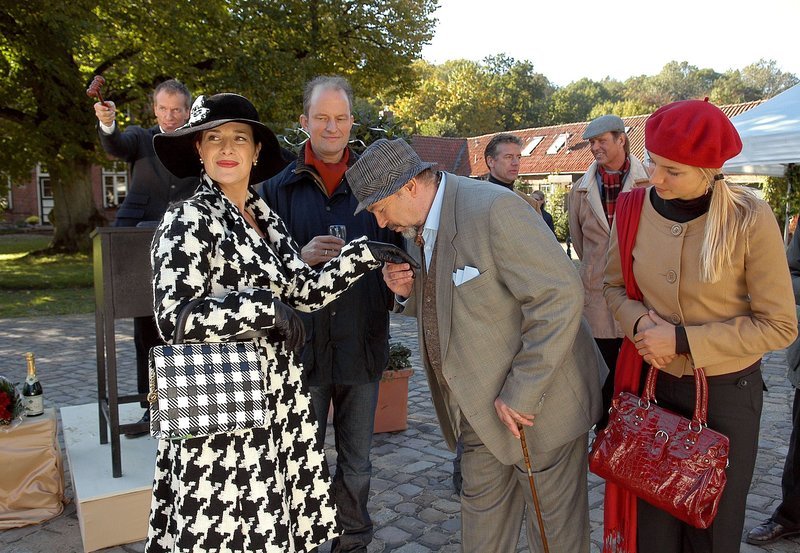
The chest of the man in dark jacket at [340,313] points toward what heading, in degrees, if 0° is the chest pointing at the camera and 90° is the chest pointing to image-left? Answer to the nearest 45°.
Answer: approximately 0°

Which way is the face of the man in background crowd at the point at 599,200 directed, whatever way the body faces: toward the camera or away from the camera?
toward the camera

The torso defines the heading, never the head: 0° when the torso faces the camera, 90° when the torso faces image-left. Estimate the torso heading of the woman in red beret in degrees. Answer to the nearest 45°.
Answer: approximately 45°

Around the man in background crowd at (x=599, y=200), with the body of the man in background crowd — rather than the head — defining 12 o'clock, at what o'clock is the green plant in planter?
The green plant in planter is roughly at 3 o'clock from the man in background crowd.

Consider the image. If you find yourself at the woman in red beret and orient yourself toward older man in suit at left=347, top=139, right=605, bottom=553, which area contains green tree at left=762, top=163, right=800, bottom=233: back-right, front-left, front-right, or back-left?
back-right

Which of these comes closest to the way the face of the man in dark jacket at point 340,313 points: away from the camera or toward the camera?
toward the camera

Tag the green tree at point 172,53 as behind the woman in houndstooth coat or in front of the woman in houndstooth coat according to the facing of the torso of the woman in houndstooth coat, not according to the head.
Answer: behind

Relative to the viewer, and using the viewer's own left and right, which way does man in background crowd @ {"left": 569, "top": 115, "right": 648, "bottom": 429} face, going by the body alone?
facing the viewer

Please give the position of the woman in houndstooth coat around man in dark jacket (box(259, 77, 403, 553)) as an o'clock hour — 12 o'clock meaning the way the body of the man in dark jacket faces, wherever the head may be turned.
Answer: The woman in houndstooth coat is roughly at 1 o'clock from the man in dark jacket.

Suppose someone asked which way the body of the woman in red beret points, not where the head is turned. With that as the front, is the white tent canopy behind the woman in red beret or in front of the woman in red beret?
behind

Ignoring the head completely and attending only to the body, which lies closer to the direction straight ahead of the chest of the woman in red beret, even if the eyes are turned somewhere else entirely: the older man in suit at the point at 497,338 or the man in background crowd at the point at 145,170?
the older man in suit

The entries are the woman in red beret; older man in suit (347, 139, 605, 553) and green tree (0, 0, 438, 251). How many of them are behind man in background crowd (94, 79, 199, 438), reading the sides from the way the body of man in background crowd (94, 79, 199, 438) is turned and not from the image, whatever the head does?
1
